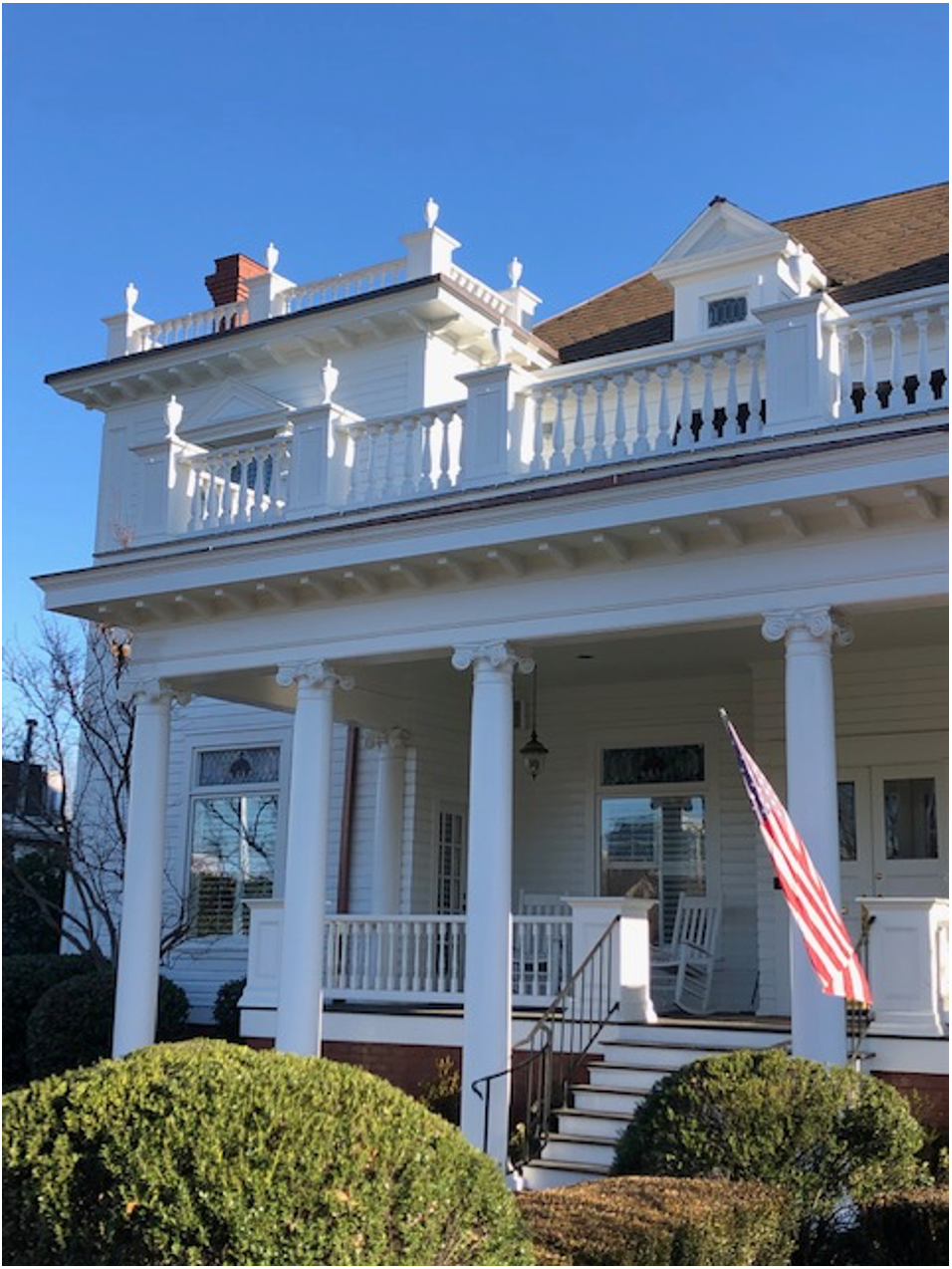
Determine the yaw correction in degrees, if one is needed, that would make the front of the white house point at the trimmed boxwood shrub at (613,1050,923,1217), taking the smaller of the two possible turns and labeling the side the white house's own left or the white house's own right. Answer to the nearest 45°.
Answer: approximately 45° to the white house's own left

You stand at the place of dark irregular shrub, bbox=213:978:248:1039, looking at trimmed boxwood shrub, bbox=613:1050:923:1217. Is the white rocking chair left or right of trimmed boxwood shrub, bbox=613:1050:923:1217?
left

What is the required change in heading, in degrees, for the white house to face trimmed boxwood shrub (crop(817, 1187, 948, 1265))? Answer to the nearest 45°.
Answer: approximately 45° to its left

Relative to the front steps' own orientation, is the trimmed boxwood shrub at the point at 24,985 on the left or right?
on its right

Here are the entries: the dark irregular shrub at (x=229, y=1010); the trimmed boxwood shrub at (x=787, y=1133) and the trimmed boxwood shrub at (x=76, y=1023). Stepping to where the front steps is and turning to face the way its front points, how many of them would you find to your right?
2

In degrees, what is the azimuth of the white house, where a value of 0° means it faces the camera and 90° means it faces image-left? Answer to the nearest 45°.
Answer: approximately 45°

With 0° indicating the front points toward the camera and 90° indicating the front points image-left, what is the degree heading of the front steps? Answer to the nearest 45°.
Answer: approximately 45°

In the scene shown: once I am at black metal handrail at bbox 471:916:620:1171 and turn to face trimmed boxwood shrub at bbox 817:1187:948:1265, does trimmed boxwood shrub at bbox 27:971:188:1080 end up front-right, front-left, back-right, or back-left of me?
back-right

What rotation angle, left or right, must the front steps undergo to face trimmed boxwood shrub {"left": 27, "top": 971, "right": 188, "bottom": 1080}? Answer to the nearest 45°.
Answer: approximately 90° to its right

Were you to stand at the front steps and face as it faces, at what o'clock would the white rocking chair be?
The white rocking chair is roughly at 5 o'clock from the front steps.
